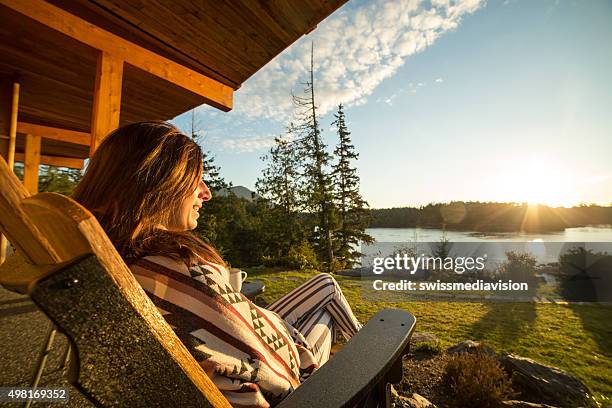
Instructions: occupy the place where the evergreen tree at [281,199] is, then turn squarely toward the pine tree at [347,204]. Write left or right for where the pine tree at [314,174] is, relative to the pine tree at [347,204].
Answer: right

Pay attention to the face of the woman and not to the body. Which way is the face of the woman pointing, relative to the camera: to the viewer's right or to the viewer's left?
to the viewer's right

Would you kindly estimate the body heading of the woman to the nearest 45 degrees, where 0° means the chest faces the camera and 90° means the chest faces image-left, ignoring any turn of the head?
approximately 225°

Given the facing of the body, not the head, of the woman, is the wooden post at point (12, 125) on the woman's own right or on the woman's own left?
on the woman's own left

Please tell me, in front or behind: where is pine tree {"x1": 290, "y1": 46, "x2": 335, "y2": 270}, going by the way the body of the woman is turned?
in front

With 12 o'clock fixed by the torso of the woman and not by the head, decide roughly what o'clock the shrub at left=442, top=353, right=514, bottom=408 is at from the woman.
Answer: The shrub is roughly at 1 o'clock from the woman.

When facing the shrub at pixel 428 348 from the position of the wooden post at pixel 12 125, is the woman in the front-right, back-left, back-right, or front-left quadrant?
front-right

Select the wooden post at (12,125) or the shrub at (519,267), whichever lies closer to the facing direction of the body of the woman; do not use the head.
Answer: the shrub

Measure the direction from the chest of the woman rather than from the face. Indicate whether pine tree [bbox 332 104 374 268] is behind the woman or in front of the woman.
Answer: in front

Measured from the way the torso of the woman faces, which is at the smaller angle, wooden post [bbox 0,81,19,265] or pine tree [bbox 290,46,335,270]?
the pine tree

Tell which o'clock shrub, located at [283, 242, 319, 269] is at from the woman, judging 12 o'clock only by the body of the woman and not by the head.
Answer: The shrub is roughly at 11 o'clock from the woman.

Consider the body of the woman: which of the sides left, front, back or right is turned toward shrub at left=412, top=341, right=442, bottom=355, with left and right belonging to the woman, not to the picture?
front

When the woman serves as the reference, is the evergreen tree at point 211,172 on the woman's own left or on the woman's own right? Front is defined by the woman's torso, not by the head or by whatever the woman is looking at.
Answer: on the woman's own left

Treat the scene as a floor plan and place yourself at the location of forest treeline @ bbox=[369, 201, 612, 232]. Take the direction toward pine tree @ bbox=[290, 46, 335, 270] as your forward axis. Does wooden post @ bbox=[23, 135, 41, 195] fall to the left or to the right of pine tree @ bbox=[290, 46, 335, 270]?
left

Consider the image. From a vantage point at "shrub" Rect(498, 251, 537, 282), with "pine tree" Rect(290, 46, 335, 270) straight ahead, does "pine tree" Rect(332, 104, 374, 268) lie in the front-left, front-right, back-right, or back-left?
front-right

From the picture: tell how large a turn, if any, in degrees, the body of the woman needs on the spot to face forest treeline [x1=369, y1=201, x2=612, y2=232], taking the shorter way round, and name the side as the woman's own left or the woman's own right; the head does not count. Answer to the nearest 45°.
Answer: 0° — they already face it
